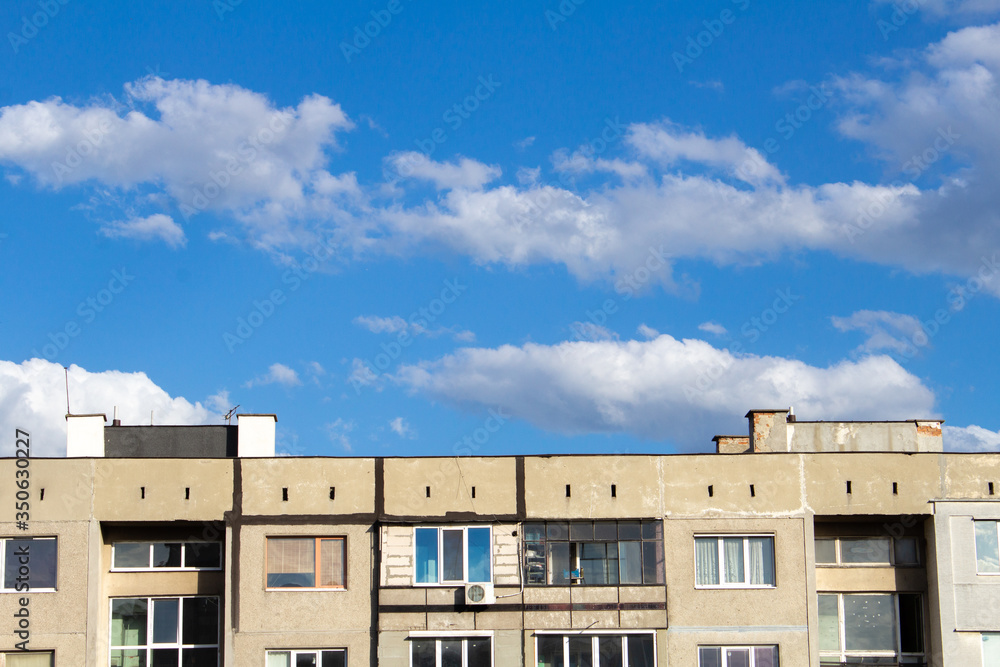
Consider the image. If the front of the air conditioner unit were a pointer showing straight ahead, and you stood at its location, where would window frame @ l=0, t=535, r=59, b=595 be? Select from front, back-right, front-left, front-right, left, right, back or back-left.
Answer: right

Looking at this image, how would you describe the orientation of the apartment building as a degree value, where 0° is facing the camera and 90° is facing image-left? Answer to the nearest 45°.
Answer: approximately 0°

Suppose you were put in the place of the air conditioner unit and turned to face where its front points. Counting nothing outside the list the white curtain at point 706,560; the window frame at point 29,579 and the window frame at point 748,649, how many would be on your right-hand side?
1

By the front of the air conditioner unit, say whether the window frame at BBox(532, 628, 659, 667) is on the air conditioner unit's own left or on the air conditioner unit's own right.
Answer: on the air conditioner unit's own left

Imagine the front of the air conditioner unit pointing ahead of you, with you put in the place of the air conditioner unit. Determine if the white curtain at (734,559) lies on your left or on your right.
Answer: on your left

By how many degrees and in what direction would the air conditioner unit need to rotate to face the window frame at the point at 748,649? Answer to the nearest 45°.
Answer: approximately 90° to its left

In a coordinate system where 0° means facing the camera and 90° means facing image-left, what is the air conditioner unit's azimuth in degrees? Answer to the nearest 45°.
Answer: approximately 0°
